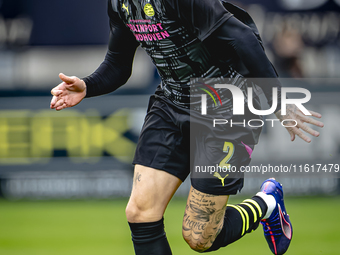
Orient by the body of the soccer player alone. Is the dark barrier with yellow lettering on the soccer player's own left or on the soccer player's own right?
on the soccer player's own right

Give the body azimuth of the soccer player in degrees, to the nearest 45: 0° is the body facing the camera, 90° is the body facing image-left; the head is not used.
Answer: approximately 45°
